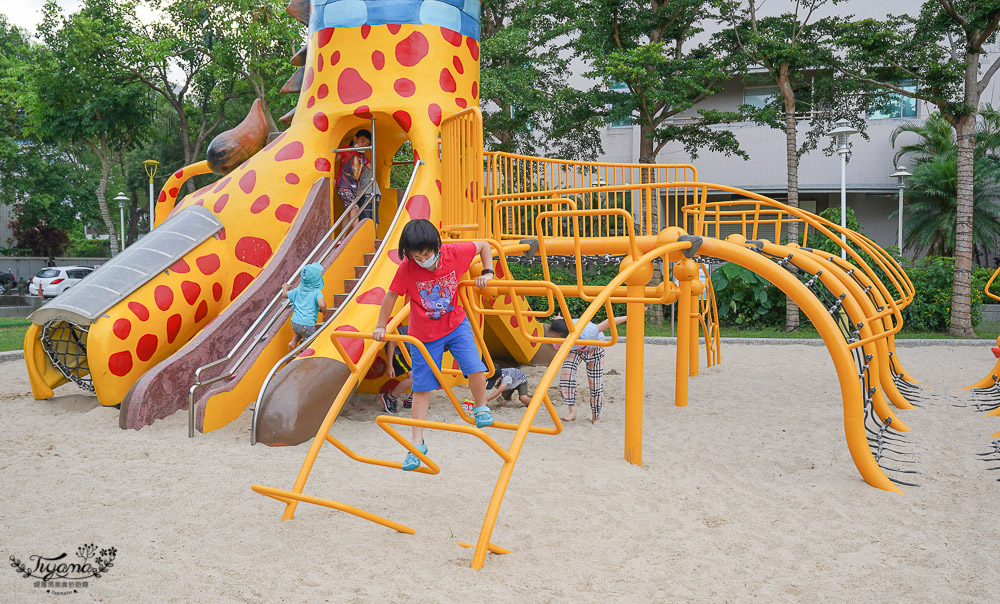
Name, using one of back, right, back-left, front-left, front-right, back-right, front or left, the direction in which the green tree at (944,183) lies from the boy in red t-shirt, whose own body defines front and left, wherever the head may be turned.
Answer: back-left

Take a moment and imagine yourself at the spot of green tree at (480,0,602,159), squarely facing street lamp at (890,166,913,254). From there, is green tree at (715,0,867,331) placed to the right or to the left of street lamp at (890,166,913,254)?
right

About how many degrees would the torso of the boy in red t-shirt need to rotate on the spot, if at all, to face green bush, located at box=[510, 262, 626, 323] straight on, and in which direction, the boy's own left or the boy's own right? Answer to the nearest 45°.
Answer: approximately 180°

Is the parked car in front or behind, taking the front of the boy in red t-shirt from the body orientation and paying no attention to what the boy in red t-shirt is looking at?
behind

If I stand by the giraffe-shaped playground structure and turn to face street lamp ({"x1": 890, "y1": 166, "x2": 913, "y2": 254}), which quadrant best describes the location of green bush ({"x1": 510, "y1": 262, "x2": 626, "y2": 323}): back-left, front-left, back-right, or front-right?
front-left

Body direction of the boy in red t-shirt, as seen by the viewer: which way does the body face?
toward the camera

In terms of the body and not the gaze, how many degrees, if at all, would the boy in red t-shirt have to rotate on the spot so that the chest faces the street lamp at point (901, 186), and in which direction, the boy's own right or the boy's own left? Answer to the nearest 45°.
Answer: approximately 135° to the boy's own left

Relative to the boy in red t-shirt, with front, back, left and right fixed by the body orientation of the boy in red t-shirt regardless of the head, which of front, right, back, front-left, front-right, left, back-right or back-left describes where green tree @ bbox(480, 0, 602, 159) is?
back

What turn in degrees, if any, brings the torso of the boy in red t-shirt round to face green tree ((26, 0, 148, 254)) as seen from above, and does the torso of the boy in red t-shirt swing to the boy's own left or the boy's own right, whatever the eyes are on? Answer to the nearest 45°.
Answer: approximately 135° to the boy's own right
